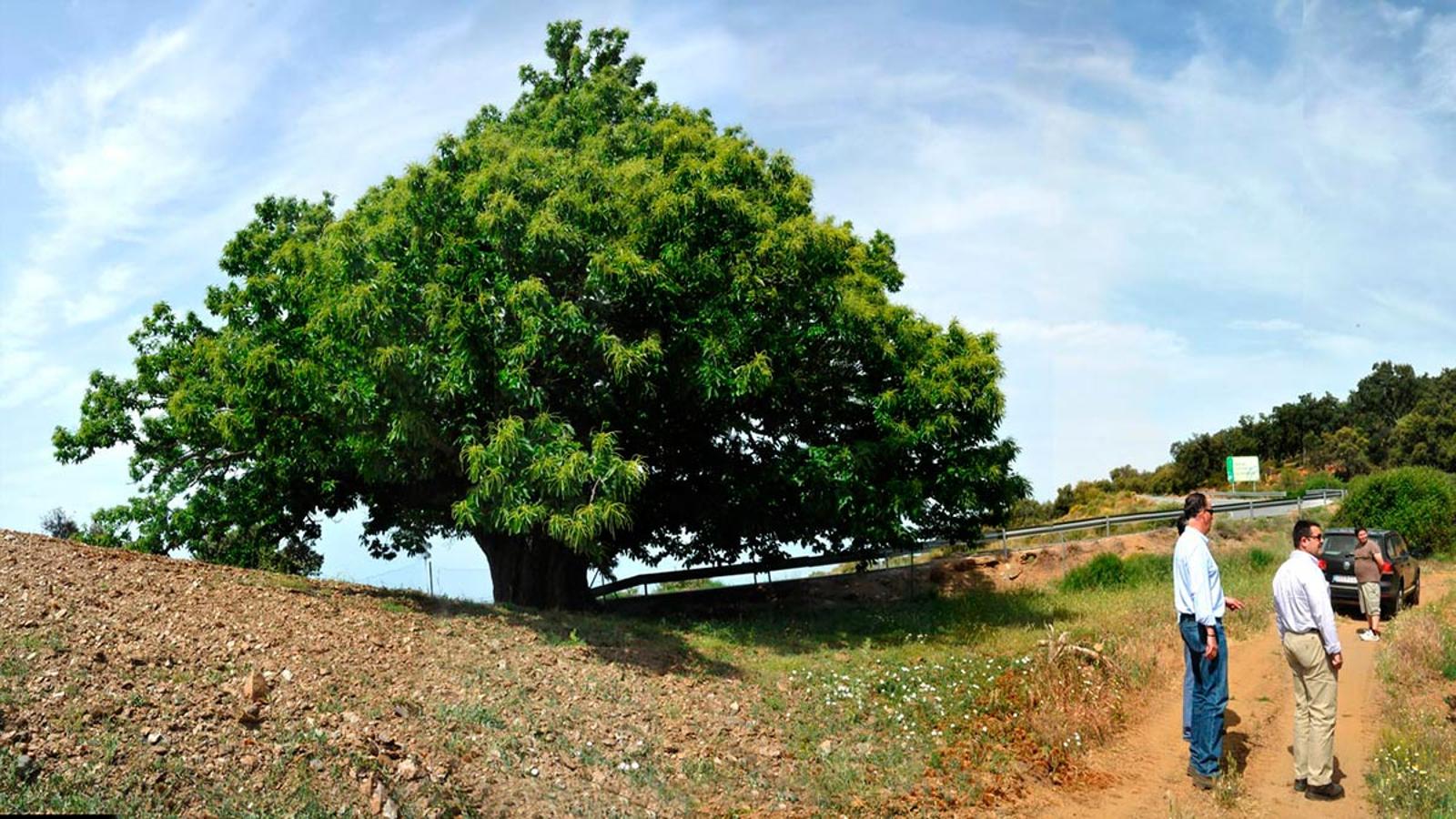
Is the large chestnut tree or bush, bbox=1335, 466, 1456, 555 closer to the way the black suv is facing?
the bush

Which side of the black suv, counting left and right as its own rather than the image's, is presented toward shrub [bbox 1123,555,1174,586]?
left

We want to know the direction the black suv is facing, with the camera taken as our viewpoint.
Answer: facing away from the viewer and to the right of the viewer

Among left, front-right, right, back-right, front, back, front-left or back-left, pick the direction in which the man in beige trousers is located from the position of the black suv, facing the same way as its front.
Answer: back-right

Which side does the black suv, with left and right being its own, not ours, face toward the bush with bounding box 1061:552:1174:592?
left
